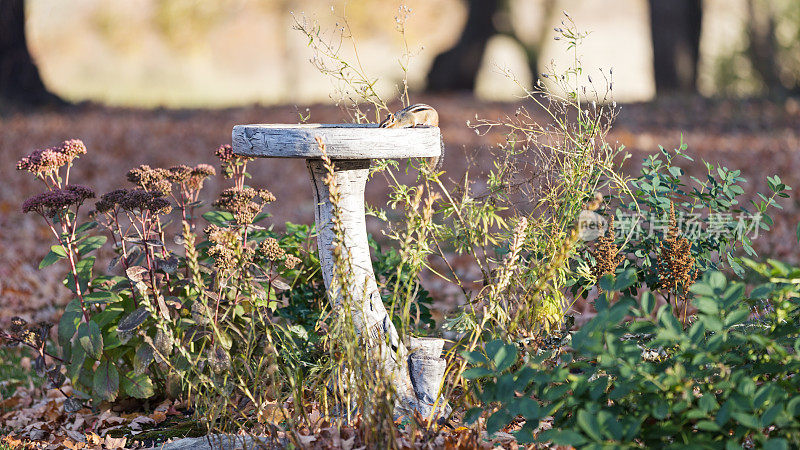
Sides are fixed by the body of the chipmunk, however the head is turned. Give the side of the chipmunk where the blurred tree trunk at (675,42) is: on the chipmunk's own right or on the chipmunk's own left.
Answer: on the chipmunk's own right

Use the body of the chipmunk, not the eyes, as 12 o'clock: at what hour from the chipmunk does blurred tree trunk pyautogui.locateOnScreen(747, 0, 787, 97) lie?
The blurred tree trunk is roughly at 4 o'clock from the chipmunk.

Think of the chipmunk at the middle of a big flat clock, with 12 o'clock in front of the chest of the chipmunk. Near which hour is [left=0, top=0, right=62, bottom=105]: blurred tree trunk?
The blurred tree trunk is roughly at 2 o'clock from the chipmunk.

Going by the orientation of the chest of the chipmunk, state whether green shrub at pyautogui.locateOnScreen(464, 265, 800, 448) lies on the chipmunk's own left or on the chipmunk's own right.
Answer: on the chipmunk's own left

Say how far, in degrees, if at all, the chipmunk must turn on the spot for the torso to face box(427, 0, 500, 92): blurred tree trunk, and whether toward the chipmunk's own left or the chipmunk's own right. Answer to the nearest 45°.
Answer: approximately 90° to the chipmunk's own right

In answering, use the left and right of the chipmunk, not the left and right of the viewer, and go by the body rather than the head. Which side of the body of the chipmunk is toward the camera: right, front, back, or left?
left

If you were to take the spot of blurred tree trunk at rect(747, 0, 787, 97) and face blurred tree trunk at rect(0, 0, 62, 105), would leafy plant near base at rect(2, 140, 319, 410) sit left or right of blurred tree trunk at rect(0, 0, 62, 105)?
left

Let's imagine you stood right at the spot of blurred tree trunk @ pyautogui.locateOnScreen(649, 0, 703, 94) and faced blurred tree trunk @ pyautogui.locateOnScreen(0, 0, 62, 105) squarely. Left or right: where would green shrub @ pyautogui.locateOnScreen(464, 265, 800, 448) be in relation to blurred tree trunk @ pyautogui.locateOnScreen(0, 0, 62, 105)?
left

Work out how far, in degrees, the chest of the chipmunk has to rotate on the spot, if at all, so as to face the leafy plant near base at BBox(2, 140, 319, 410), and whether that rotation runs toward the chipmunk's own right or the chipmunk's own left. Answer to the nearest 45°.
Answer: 0° — it already faces it

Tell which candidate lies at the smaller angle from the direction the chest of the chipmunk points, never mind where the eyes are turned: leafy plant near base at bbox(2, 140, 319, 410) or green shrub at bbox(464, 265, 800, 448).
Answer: the leafy plant near base
